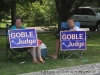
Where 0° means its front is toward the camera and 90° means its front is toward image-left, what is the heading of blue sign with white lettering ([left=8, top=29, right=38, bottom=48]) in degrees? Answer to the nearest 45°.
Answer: approximately 0°

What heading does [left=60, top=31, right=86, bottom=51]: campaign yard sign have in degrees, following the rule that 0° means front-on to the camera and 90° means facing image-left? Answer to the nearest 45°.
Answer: approximately 0°

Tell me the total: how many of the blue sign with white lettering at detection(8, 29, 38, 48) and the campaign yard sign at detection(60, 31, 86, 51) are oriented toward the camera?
2

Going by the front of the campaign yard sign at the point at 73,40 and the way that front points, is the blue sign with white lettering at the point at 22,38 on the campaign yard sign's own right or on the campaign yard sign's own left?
on the campaign yard sign's own right

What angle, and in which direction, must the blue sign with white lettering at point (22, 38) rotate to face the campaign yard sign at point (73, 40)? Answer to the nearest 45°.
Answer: approximately 90° to its left
